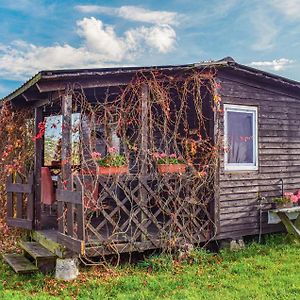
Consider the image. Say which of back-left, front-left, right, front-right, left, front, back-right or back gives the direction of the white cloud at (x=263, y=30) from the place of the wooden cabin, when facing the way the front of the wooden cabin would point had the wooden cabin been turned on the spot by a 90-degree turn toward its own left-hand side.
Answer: left

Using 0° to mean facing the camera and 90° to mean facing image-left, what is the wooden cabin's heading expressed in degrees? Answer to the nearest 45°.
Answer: approximately 45°

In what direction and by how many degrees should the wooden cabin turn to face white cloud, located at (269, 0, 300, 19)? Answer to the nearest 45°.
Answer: approximately 180°
